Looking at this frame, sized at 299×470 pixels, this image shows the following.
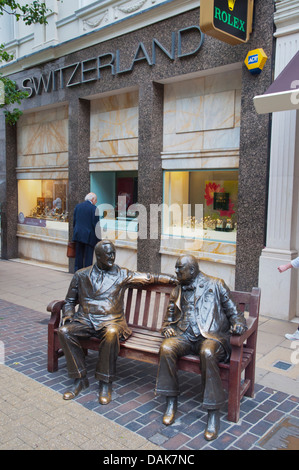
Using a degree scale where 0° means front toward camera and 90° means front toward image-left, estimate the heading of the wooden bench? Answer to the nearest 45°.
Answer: approximately 45°

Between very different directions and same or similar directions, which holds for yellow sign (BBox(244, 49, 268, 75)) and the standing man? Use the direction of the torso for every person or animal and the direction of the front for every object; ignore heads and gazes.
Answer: very different directions

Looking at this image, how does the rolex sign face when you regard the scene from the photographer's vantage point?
facing the viewer and to the right of the viewer

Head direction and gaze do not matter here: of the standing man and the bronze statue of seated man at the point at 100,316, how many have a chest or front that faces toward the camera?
1

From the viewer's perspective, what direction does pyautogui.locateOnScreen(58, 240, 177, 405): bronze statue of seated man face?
toward the camera

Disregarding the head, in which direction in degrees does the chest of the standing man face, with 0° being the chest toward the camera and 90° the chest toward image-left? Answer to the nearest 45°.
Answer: approximately 225°

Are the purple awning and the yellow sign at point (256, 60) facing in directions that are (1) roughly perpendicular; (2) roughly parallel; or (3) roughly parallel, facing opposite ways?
roughly parallel

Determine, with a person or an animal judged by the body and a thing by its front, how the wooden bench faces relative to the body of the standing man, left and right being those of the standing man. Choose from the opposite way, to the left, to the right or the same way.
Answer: the opposite way

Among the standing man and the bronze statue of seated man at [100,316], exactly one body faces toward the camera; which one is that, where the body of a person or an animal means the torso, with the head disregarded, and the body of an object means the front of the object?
the bronze statue of seated man

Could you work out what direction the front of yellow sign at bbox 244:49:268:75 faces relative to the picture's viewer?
facing the viewer and to the left of the viewer

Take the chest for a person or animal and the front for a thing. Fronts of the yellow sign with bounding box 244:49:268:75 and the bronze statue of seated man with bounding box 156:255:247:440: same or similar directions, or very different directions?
same or similar directions
